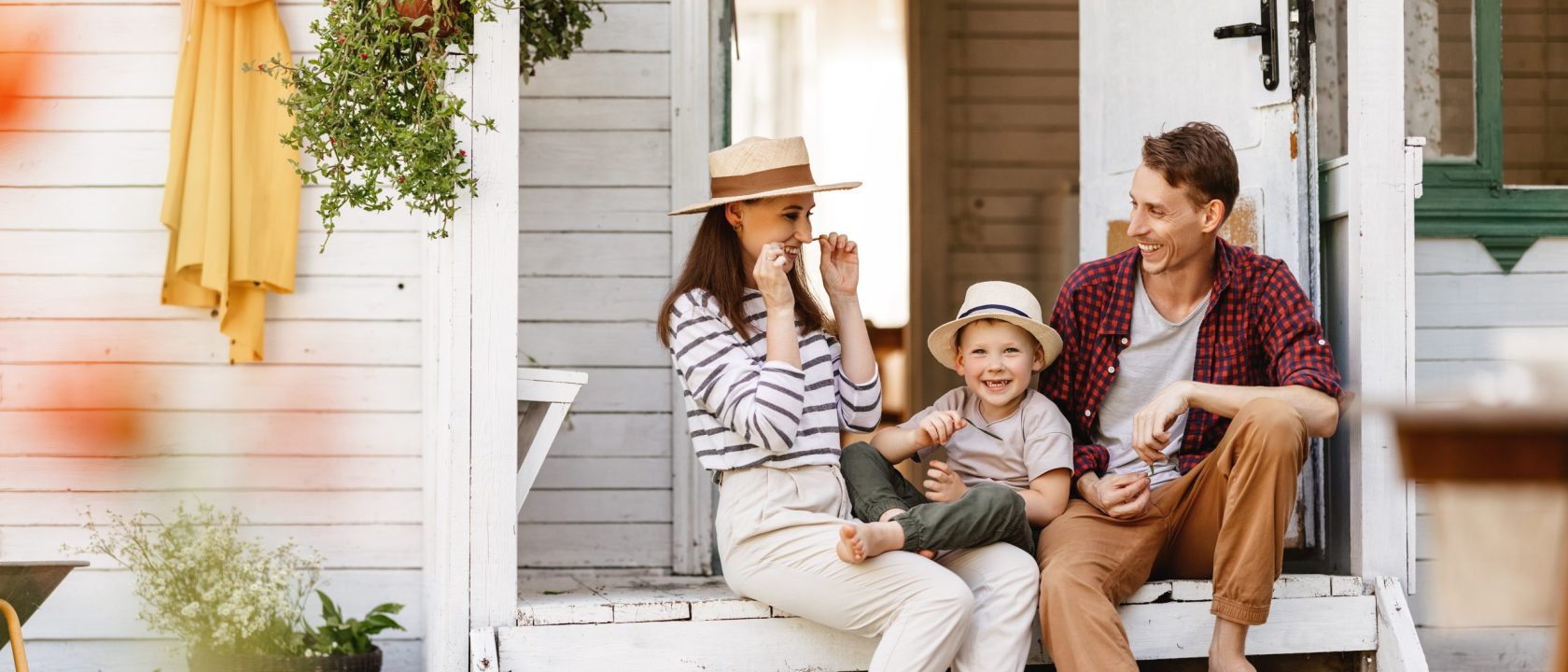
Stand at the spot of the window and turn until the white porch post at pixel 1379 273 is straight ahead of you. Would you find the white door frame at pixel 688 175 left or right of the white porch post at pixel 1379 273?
right

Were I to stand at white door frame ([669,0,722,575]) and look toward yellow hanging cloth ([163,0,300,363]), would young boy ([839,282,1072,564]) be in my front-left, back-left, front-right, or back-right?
back-left

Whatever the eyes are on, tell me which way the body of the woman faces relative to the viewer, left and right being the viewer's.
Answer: facing the viewer and to the right of the viewer

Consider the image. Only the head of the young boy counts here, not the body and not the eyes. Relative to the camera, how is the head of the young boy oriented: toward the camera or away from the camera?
toward the camera

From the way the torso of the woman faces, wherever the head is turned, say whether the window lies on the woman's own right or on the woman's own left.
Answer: on the woman's own left

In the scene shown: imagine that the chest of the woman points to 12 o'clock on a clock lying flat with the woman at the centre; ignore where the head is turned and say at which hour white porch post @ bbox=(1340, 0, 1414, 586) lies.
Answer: The white porch post is roughly at 10 o'clock from the woman.

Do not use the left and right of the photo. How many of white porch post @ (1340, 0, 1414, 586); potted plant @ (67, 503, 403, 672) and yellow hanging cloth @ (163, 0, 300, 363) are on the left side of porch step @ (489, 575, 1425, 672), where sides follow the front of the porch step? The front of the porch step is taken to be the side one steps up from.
1

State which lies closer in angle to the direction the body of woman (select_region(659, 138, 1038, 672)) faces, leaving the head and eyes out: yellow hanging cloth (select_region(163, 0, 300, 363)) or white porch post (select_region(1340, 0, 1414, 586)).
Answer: the white porch post

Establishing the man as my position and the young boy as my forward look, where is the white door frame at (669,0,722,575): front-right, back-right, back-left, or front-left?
front-right

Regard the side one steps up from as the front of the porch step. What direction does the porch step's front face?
toward the camera

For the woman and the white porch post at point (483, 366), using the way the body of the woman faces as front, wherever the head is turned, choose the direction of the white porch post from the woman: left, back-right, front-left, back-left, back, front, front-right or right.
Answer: back-right

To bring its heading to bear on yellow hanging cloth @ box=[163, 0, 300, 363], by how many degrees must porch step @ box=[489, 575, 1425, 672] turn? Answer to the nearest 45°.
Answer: approximately 135° to its right

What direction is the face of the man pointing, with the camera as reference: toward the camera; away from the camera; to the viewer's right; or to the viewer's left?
to the viewer's left
